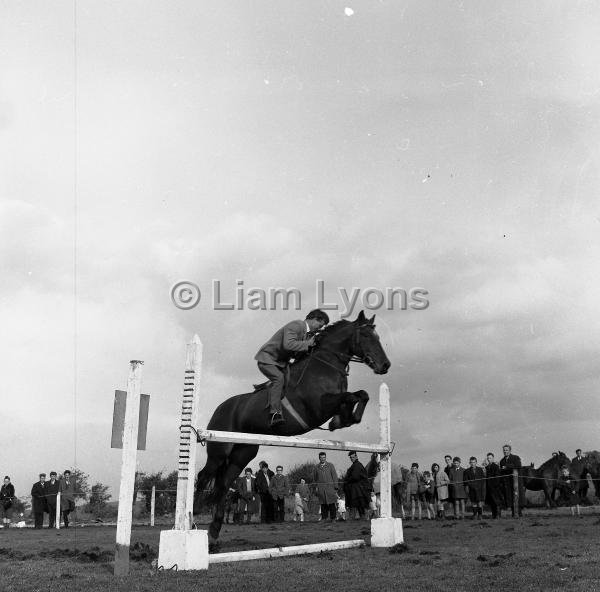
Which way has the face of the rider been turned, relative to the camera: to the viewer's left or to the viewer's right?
to the viewer's right

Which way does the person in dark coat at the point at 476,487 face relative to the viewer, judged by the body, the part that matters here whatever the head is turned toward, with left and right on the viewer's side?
facing the viewer

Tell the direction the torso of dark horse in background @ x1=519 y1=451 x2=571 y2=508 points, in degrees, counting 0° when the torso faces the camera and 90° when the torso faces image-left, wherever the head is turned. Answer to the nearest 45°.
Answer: approximately 270°

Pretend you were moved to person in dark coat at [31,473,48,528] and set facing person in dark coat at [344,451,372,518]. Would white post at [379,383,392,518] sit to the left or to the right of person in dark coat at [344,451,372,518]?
right

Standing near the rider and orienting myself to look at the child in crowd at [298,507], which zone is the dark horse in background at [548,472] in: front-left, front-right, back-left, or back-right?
front-right

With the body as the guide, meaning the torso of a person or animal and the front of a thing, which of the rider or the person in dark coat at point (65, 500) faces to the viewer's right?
the rider

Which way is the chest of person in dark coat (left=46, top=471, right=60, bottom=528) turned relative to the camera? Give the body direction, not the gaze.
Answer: toward the camera

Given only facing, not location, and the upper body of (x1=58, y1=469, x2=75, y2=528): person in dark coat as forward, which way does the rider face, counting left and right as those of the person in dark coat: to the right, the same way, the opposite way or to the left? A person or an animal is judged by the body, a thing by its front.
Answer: to the left

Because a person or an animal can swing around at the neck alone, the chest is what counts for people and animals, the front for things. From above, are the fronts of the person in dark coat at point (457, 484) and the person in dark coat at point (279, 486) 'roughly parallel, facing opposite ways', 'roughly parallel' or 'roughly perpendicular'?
roughly parallel

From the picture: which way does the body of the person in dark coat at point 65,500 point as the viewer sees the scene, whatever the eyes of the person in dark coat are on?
toward the camera

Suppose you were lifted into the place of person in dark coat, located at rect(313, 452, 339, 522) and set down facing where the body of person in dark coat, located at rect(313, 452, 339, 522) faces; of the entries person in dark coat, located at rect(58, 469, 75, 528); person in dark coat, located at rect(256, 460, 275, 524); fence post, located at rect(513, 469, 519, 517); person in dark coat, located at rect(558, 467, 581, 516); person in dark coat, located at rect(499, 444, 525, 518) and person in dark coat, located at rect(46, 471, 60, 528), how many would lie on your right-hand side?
3

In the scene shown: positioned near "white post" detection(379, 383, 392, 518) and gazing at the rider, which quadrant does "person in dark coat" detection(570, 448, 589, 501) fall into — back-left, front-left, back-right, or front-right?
back-right
